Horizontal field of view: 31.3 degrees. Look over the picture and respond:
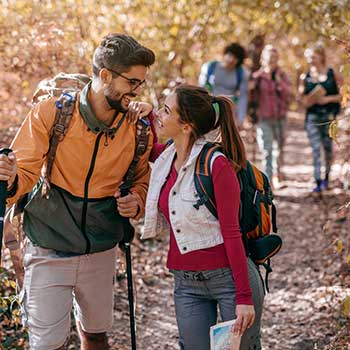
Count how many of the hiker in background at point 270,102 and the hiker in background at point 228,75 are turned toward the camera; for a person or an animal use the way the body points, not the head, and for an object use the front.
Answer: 2

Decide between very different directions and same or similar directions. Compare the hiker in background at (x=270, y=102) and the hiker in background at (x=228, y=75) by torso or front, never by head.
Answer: same or similar directions

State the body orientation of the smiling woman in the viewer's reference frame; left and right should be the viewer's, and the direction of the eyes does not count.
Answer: facing the viewer and to the left of the viewer

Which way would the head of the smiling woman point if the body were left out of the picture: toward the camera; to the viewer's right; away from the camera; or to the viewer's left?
to the viewer's left

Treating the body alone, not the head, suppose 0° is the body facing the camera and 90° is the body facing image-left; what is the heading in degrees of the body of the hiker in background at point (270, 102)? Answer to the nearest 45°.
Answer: approximately 0°

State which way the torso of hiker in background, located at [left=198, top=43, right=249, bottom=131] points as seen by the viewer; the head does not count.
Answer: toward the camera

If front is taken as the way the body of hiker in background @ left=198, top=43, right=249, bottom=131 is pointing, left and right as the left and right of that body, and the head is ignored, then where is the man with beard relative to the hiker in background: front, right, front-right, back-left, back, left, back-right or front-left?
front

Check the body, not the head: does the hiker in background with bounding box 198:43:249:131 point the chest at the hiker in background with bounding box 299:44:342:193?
no

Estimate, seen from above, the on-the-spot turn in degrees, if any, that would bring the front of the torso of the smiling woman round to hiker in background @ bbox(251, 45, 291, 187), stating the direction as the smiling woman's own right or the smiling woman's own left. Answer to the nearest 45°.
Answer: approximately 135° to the smiling woman's own right

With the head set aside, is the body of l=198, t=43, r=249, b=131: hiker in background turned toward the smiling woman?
yes

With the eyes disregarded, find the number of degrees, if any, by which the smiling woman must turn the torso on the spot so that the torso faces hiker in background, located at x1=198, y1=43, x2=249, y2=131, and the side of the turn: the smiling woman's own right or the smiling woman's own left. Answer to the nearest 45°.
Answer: approximately 135° to the smiling woman's own right

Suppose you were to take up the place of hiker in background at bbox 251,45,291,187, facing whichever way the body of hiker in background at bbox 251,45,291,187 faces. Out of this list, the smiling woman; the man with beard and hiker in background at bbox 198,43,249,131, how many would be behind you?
0

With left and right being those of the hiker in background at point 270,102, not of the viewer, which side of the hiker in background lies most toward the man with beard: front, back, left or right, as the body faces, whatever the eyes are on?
front

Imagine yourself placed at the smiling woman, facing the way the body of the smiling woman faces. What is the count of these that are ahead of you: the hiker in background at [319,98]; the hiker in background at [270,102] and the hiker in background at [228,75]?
0

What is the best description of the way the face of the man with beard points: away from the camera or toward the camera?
toward the camera

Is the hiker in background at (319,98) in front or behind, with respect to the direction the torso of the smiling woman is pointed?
behind
